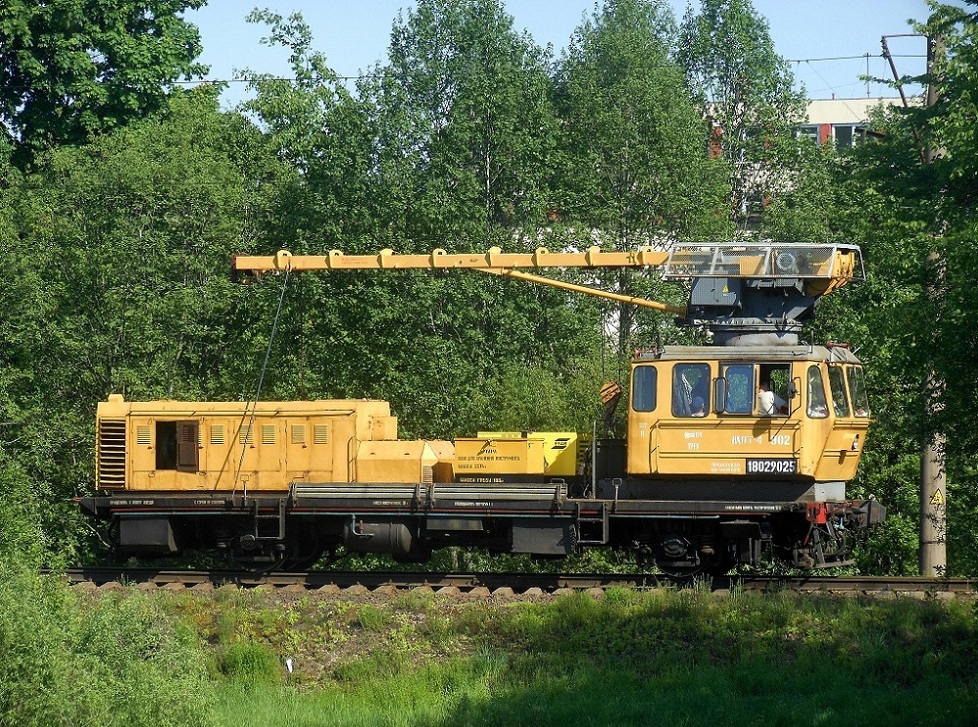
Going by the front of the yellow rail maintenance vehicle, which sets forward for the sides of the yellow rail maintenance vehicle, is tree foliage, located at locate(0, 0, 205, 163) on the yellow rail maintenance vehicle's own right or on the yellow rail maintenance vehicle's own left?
on the yellow rail maintenance vehicle's own left

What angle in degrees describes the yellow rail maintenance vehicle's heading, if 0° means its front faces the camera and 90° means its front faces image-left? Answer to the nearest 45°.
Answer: approximately 270°
